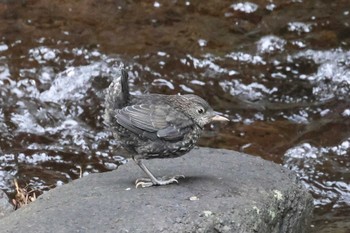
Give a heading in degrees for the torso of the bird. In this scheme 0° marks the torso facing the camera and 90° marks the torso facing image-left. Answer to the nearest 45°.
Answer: approximately 270°
